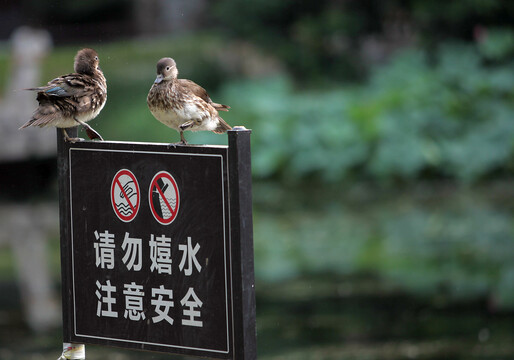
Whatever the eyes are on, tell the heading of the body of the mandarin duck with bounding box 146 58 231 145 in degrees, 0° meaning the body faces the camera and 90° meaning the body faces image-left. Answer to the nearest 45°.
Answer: approximately 45°

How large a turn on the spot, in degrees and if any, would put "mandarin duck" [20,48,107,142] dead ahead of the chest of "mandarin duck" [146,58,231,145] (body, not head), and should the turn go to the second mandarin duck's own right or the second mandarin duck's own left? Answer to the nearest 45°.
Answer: approximately 45° to the second mandarin duck's own right
